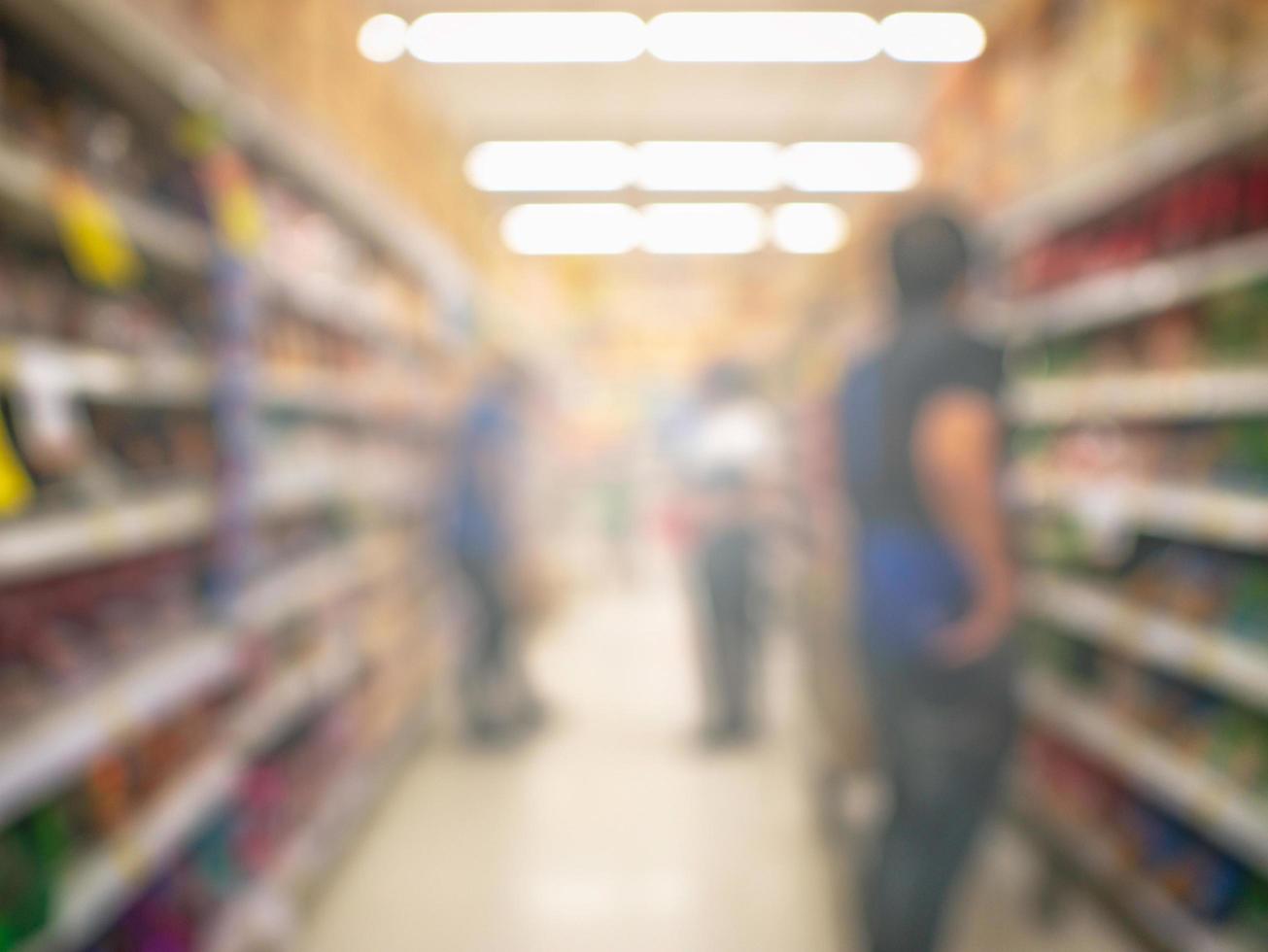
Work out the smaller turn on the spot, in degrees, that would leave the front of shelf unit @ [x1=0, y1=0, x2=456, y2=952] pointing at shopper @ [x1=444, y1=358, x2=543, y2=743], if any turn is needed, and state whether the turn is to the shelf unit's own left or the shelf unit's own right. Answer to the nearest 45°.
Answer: approximately 45° to the shelf unit's own left

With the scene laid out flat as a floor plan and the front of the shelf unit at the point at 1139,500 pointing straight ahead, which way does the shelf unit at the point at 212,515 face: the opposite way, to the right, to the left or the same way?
the opposite way

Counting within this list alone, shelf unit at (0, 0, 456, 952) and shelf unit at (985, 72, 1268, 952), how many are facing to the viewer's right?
1

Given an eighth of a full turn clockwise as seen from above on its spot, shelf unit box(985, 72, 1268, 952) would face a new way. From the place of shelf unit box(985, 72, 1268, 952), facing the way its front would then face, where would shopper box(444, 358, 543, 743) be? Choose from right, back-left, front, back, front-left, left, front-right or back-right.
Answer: front

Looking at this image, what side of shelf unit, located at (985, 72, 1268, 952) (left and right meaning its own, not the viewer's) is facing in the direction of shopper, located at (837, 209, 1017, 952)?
front

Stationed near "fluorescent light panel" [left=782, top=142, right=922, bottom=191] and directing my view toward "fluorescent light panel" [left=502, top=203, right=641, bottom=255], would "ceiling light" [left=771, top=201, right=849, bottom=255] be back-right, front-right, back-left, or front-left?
front-right

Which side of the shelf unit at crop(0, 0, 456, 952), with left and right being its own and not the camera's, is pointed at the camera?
right

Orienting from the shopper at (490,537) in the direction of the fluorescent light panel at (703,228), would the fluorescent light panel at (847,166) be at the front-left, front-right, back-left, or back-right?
front-right
